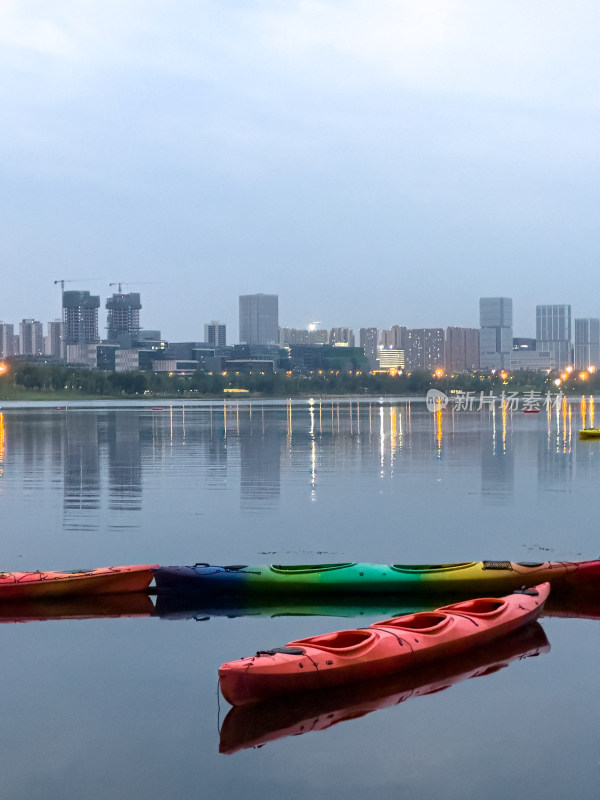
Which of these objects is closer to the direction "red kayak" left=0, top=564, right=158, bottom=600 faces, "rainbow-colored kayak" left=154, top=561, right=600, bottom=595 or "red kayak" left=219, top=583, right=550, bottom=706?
the rainbow-colored kayak

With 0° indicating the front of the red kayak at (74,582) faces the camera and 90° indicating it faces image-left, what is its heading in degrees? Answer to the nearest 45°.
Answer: approximately 270°

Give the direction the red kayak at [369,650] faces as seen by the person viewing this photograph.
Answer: facing away from the viewer and to the right of the viewer

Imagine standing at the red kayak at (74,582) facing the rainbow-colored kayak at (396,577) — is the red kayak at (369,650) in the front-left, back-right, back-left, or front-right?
front-right

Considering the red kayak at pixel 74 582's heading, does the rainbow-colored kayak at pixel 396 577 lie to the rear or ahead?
ahead

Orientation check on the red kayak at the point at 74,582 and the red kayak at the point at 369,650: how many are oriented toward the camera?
0
